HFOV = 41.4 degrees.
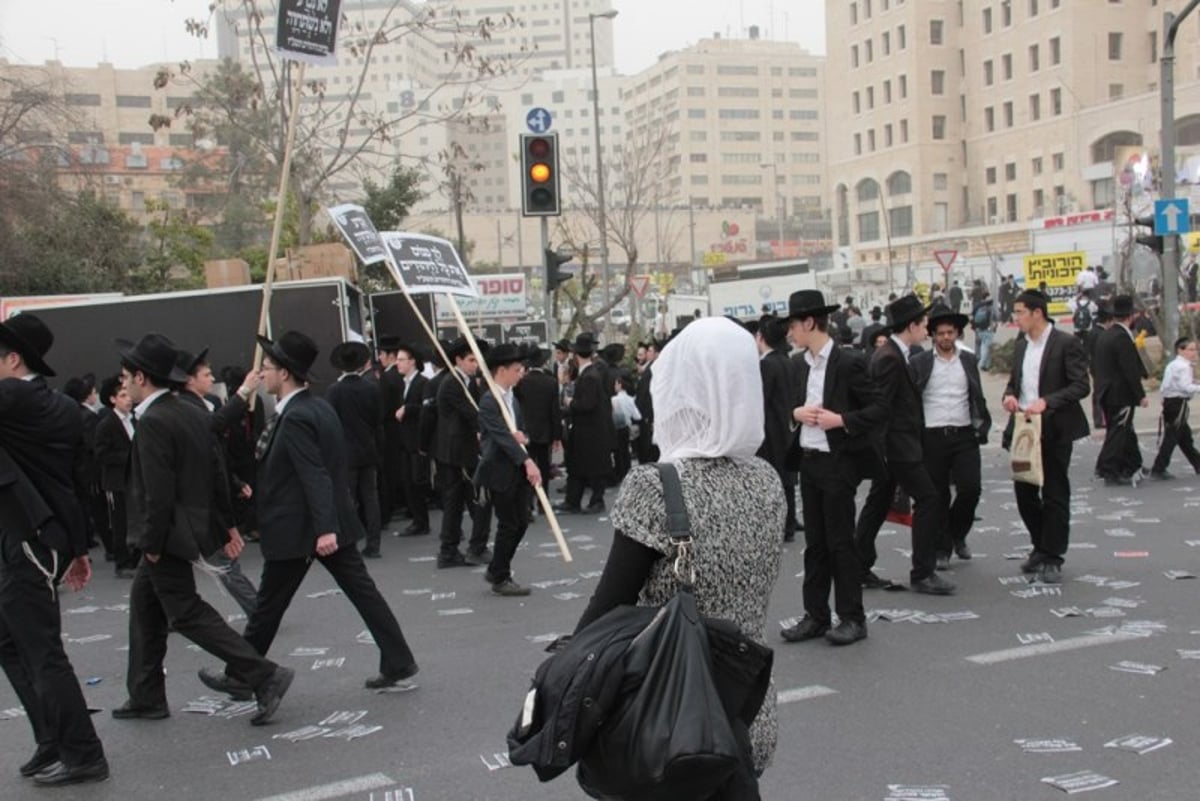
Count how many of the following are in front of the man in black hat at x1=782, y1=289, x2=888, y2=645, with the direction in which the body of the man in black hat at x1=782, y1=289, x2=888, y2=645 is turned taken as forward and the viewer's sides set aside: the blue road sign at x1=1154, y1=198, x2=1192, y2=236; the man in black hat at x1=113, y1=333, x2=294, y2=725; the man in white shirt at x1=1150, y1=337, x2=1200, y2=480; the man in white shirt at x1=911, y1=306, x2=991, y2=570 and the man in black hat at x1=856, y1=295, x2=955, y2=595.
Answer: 1

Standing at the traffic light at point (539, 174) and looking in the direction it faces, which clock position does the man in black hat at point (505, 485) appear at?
The man in black hat is roughly at 12 o'clock from the traffic light.

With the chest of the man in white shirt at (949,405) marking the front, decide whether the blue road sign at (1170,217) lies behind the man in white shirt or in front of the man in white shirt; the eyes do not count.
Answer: behind

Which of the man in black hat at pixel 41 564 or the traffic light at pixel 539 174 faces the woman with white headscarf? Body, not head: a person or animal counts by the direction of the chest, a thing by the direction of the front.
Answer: the traffic light

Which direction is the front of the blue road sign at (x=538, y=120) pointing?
toward the camera

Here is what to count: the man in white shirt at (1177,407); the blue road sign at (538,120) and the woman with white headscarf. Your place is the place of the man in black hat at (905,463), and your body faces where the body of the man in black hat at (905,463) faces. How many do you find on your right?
1

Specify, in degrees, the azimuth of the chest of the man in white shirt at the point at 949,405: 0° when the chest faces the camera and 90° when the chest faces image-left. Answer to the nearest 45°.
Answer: approximately 0°

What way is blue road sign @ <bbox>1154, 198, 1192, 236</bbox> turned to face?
toward the camera

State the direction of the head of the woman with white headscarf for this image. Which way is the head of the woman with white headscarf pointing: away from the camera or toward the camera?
away from the camera

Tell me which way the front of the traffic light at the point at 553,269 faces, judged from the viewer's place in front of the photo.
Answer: facing to the right of the viewer
